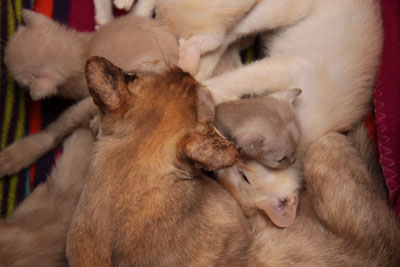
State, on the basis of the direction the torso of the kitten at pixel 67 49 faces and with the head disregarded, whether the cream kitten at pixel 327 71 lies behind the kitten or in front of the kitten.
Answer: behind

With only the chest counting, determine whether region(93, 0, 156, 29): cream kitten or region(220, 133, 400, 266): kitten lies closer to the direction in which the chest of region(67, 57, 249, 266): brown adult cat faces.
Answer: the cream kitten

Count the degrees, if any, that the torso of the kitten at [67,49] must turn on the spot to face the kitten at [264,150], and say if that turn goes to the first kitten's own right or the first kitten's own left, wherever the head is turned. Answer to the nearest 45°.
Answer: approximately 135° to the first kitten's own left

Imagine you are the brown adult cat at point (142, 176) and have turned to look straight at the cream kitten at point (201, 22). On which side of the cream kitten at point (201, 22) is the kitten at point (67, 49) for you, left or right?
left

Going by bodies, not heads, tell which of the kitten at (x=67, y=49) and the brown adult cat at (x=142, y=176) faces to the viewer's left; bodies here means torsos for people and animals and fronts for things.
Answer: the kitten

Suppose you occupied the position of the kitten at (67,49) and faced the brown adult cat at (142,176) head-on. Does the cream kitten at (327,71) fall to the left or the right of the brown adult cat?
left

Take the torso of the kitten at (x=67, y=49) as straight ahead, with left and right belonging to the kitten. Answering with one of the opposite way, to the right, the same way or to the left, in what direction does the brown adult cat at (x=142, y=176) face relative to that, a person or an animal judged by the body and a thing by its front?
to the right

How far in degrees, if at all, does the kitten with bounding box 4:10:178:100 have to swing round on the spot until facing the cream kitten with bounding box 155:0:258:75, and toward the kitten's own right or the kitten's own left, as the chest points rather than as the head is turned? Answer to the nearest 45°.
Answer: approximately 180°

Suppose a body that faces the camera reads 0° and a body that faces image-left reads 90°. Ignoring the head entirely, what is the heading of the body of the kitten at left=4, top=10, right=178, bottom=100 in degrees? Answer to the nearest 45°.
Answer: approximately 90°

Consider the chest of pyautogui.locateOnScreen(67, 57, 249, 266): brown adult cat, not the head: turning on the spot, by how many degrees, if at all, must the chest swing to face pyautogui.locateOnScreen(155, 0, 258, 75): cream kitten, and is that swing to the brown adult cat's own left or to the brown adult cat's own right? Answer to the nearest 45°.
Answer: approximately 45° to the brown adult cat's own right

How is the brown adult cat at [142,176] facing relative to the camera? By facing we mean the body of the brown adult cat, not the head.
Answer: away from the camera

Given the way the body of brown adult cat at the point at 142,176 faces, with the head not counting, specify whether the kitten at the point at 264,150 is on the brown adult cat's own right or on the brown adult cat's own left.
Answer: on the brown adult cat's own right

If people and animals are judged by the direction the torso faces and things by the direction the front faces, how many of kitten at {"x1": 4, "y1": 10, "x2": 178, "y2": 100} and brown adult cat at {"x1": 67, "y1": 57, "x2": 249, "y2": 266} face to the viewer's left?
1

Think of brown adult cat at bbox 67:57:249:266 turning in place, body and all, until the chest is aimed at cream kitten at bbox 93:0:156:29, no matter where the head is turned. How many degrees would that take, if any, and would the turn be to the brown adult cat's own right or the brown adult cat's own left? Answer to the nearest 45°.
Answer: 0° — it already faces it
